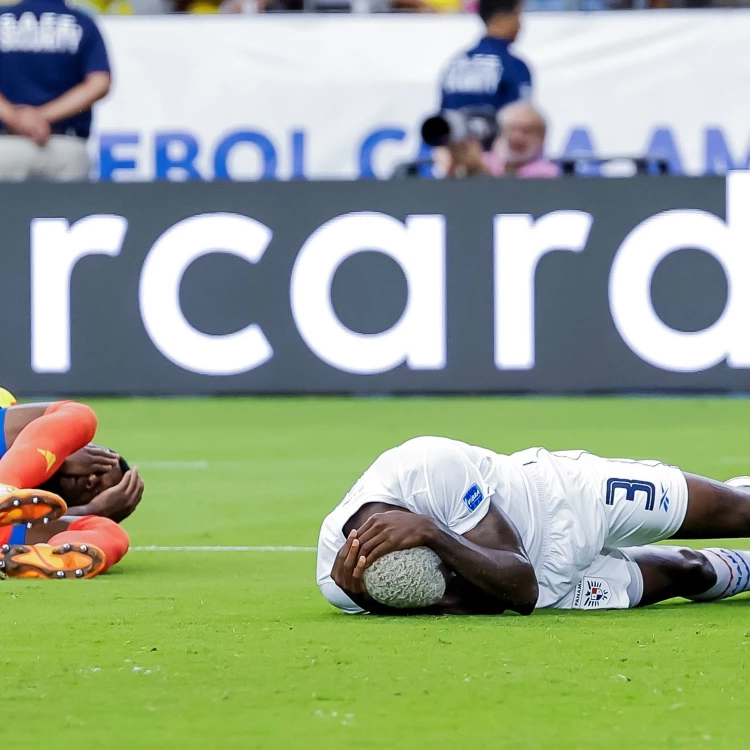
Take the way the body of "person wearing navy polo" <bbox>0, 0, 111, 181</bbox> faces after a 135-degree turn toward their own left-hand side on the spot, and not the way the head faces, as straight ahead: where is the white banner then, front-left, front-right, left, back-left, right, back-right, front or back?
back

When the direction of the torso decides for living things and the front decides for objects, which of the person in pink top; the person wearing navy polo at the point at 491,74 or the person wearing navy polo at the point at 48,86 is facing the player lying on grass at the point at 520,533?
the person in pink top

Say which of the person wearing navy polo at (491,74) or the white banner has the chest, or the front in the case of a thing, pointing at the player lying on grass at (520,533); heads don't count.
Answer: the white banner

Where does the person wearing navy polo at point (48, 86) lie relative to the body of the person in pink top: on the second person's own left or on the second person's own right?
on the second person's own right

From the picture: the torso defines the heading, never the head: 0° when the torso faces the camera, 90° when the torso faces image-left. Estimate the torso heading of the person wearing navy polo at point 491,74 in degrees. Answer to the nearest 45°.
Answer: approximately 225°

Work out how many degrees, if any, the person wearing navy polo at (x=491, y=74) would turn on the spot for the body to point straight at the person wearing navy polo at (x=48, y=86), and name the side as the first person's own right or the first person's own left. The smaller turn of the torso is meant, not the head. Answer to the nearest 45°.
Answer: approximately 135° to the first person's own left

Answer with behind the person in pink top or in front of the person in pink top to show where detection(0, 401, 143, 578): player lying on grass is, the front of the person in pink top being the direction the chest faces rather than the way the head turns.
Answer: in front

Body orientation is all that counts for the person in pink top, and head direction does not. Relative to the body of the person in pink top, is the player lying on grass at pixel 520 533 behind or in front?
in front
